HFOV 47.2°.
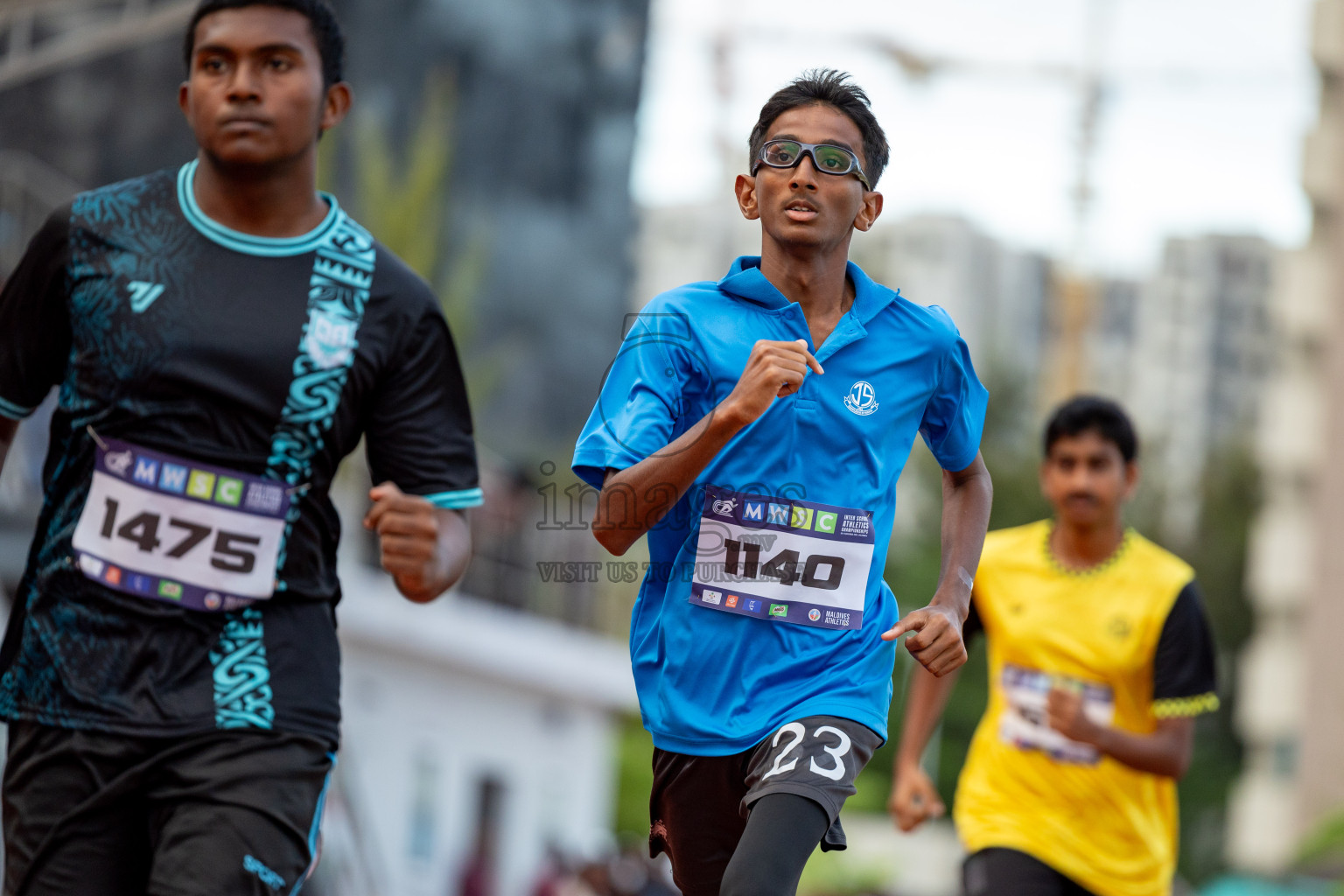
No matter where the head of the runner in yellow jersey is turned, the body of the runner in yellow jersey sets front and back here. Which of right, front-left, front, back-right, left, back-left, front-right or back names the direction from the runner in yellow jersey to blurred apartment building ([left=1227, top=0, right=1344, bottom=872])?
back

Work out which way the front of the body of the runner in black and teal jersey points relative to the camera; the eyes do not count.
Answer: toward the camera

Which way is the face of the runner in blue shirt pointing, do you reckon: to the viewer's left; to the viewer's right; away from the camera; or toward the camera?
toward the camera

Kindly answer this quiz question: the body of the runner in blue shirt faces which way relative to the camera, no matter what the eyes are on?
toward the camera

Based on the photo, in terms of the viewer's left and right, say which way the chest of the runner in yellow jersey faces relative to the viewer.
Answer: facing the viewer

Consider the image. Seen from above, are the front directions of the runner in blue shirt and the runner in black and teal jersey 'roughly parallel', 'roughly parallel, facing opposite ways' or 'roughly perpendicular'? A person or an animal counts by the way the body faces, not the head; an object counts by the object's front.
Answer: roughly parallel

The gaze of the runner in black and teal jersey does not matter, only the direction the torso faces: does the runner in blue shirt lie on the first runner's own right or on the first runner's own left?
on the first runner's own left

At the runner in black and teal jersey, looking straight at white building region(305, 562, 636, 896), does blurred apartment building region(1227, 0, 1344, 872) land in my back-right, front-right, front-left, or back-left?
front-right

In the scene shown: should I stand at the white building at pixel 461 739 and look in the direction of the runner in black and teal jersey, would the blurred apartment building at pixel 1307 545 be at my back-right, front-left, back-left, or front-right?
back-left

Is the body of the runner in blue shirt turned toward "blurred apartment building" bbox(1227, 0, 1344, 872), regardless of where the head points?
no

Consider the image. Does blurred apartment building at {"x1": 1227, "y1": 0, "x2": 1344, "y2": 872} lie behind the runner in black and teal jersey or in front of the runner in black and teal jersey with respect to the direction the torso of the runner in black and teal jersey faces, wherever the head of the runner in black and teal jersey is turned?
behind

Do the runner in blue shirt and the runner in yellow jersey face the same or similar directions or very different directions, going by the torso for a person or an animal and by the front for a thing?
same or similar directions

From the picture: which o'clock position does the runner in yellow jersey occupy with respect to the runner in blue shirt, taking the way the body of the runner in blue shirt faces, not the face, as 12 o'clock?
The runner in yellow jersey is roughly at 7 o'clock from the runner in blue shirt.

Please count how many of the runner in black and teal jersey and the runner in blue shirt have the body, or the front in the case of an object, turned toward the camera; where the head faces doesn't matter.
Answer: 2

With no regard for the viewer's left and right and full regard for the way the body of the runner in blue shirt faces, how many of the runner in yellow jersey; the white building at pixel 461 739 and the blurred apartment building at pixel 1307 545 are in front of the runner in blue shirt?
0

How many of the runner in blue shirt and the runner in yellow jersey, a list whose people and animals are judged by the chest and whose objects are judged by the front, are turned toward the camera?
2

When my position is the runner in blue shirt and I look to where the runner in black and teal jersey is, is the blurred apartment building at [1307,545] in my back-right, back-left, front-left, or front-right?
back-right

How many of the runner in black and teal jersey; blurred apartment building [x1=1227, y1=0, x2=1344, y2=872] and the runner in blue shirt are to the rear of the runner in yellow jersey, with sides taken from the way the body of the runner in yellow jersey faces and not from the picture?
1

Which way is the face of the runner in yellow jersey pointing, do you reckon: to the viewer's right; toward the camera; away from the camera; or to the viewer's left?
toward the camera

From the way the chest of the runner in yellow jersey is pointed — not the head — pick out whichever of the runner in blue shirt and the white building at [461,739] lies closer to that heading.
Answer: the runner in blue shirt

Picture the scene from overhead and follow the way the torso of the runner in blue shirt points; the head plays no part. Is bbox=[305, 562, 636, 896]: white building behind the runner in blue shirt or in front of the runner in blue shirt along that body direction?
behind
